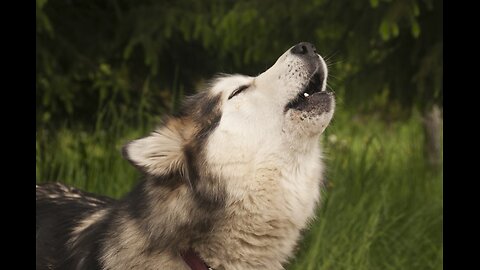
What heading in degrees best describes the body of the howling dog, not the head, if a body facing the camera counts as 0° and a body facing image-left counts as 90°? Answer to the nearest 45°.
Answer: approximately 270°
